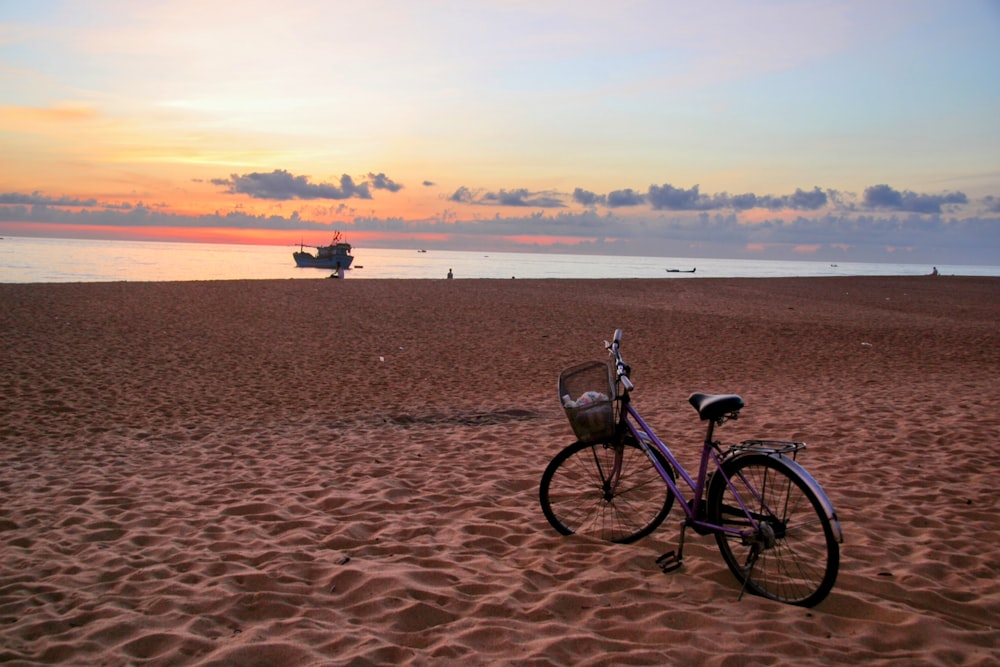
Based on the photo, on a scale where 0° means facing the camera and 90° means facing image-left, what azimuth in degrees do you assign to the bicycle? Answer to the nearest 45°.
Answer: approximately 135°
